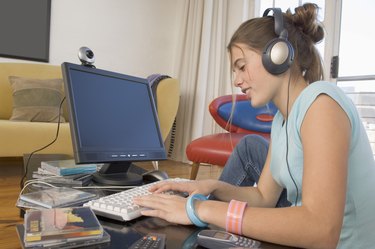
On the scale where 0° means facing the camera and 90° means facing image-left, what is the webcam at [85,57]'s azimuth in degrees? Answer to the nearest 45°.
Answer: approximately 315°

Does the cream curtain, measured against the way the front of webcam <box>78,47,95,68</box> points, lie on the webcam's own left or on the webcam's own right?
on the webcam's own left

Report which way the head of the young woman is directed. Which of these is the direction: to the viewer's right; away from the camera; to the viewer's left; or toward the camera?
to the viewer's left

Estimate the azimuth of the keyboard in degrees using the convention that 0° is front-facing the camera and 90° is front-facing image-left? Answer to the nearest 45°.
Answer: approximately 315°

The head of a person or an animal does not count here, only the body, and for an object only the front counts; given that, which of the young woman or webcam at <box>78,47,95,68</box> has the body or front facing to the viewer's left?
the young woman

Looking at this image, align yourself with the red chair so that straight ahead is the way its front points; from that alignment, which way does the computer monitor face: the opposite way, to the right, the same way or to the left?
to the left

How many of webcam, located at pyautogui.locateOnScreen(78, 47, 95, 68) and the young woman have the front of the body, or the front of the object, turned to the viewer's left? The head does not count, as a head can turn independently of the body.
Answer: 1

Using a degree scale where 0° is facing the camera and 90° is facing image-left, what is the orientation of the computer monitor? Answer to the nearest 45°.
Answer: approximately 315°

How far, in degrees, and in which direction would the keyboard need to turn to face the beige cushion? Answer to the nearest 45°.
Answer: approximately 135° to its left

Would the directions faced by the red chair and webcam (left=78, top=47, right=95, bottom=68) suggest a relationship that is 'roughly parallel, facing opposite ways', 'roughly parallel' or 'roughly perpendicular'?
roughly perpendicular

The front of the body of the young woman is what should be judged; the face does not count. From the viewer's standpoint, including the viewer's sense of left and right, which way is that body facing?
facing to the left of the viewer
